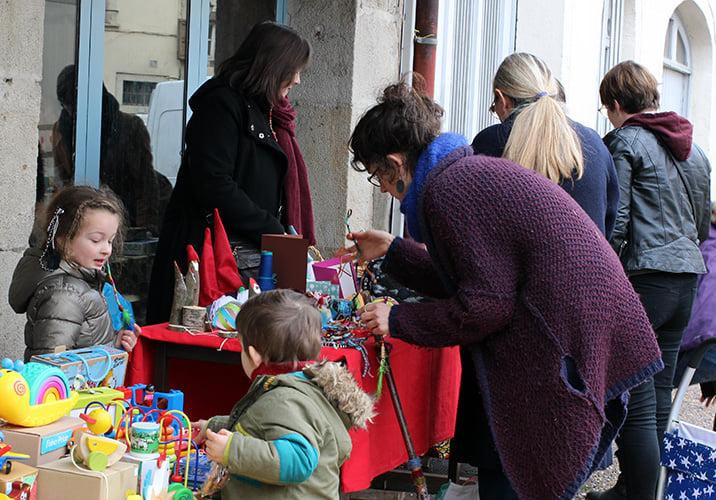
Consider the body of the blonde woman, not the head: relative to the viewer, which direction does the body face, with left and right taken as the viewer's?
facing away from the viewer and to the left of the viewer

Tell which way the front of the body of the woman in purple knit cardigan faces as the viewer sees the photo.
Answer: to the viewer's left

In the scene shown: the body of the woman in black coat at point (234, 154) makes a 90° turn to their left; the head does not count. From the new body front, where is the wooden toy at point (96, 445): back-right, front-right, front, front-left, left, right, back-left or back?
back

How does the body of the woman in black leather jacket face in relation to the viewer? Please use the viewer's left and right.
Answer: facing away from the viewer and to the left of the viewer

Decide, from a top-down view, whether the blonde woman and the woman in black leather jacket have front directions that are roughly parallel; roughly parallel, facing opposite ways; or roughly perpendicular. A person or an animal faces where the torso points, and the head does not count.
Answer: roughly parallel

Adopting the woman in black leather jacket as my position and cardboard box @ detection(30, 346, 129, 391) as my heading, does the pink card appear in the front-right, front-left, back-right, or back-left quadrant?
front-right

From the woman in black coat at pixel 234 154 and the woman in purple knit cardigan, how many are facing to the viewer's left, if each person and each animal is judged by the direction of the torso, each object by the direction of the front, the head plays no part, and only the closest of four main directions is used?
1

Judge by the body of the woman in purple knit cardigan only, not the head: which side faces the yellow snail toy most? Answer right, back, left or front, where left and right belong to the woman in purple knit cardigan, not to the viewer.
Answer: front

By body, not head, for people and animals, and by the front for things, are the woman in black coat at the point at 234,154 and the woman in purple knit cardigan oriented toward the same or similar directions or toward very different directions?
very different directions

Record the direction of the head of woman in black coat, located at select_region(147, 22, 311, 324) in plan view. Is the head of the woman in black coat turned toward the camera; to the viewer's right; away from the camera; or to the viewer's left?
to the viewer's right

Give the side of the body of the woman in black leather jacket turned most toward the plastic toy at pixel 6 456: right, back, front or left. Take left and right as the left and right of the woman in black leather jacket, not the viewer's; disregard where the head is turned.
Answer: left

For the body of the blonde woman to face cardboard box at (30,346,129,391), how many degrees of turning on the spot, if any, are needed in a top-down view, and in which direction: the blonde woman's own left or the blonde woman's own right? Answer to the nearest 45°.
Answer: approximately 90° to the blonde woman's own left

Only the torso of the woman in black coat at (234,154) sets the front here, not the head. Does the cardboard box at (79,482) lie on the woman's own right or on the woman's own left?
on the woman's own right

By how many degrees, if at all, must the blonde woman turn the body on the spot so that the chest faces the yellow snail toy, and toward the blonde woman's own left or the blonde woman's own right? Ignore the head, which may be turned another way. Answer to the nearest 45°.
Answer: approximately 90° to the blonde woman's own left

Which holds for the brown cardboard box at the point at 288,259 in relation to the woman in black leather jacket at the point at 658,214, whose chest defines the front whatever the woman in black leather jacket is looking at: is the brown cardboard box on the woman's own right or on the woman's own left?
on the woman's own left
